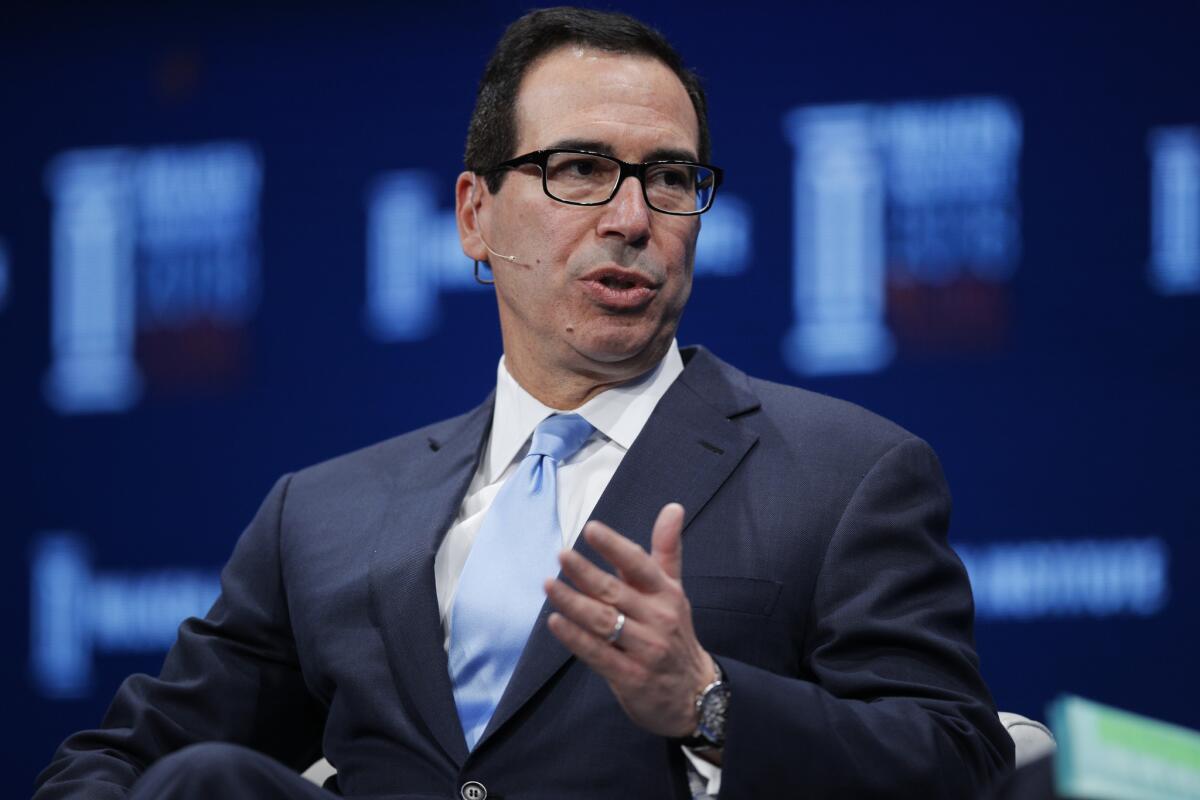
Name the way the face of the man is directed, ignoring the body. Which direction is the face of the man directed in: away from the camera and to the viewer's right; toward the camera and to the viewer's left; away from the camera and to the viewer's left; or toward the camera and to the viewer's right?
toward the camera and to the viewer's right

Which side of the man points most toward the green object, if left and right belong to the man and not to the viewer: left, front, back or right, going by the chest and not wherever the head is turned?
left

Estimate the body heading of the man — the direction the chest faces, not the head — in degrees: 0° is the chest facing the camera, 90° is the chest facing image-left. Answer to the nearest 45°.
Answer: approximately 45°
